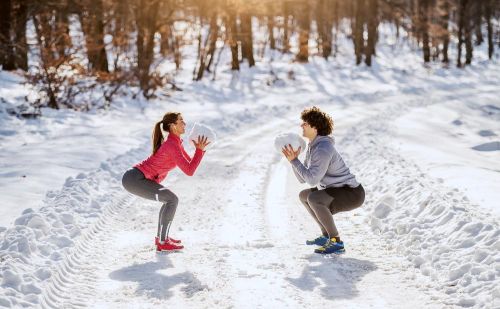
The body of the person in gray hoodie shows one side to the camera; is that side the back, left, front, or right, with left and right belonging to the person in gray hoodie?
left

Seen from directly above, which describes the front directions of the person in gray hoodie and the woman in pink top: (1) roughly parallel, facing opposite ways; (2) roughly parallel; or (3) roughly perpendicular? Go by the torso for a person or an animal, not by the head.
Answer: roughly parallel, facing opposite ways

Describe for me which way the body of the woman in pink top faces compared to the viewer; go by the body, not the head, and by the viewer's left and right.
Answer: facing to the right of the viewer

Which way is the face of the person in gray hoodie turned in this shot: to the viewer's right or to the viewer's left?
to the viewer's left

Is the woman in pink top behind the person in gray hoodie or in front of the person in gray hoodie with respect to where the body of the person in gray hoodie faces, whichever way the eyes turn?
in front

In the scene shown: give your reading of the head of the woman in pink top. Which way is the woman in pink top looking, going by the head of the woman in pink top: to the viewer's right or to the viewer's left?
to the viewer's right

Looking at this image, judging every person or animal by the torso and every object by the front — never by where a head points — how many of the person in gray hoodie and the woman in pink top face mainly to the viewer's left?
1

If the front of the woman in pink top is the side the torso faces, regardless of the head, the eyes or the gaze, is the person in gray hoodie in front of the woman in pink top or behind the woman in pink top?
in front
